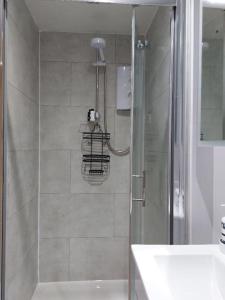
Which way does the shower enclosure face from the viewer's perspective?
toward the camera

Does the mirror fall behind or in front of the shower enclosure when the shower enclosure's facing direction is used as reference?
in front

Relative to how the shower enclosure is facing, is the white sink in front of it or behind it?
in front
